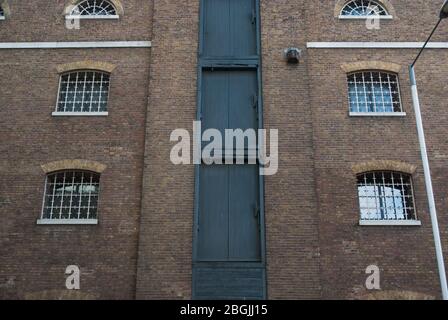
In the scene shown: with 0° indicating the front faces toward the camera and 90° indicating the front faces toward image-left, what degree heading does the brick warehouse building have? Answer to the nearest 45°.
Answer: approximately 0°
